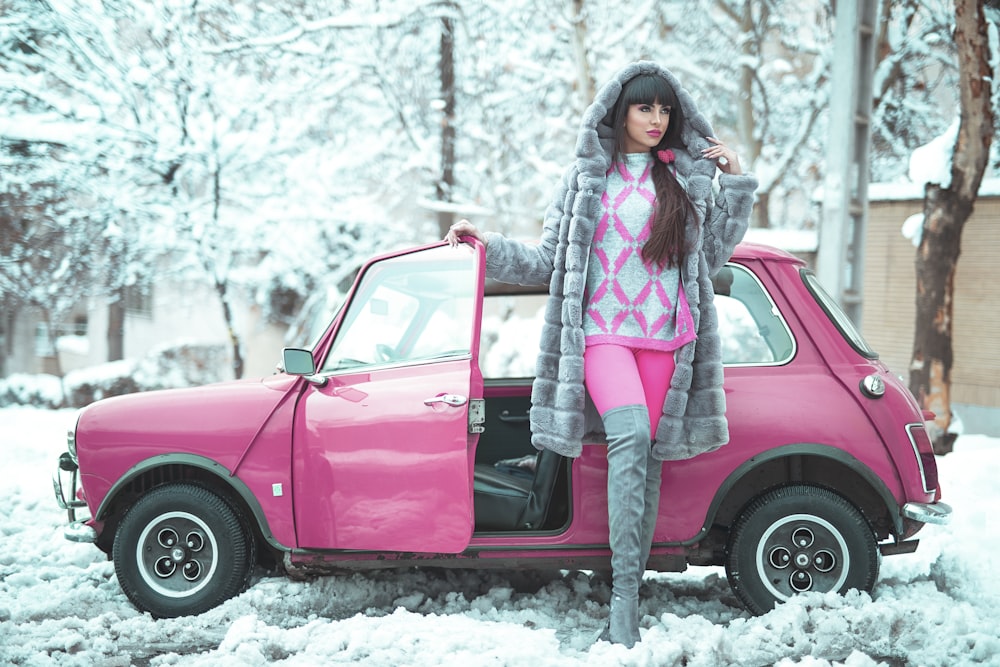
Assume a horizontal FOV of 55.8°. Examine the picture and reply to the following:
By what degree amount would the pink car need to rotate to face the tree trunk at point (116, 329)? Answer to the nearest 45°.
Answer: approximately 45° to its right

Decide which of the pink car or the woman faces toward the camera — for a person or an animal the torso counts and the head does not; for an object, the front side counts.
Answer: the woman

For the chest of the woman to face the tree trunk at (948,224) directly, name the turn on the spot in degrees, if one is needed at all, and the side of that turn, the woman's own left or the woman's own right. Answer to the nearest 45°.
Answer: approximately 135° to the woman's own left

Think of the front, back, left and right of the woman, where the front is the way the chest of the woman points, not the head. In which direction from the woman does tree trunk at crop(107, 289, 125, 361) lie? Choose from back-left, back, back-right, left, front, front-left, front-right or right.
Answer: back-right

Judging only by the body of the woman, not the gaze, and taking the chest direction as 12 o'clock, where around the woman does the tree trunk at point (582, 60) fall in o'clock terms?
The tree trunk is roughly at 6 o'clock from the woman.

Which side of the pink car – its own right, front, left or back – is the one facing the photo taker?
left

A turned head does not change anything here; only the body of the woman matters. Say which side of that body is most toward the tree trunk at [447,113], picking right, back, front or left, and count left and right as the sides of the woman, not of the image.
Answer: back

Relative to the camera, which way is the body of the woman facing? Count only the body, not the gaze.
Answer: toward the camera

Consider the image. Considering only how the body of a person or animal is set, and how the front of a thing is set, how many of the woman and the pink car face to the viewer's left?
1

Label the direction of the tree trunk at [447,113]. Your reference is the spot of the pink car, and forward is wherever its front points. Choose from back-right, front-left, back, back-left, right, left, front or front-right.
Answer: right

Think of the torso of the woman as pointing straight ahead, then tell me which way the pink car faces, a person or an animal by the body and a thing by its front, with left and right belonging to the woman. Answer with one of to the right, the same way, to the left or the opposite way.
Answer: to the right
